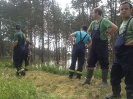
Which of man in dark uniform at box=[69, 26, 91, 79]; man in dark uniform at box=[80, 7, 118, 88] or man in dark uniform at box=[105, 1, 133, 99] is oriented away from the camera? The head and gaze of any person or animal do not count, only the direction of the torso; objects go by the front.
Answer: man in dark uniform at box=[69, 26, 91, 79]

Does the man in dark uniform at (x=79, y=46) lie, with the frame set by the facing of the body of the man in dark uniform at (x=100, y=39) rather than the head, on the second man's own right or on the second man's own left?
on the second man's own right

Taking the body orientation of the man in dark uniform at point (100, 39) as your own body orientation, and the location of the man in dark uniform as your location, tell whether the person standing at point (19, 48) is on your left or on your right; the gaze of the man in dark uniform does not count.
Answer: on your right

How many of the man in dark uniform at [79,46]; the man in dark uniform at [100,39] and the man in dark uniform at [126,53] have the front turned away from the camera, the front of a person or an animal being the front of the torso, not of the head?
1

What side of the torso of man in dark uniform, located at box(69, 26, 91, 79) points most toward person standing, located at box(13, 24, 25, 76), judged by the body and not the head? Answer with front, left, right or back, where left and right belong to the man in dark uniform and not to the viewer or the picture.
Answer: left

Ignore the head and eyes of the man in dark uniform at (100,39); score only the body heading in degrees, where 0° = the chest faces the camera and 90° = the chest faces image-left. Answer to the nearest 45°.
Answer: approximately 45°

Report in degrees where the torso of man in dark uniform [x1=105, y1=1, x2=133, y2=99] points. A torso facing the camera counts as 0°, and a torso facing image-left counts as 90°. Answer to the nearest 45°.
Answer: approximately 45°

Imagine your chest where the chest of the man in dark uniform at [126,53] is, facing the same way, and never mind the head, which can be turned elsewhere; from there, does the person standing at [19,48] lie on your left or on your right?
on your right

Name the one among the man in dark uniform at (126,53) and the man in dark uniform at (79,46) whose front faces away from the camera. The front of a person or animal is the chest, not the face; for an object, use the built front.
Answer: the man in dark uniform at (79,46)

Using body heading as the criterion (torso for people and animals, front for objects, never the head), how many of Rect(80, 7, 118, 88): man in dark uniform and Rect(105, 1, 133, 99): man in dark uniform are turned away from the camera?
0

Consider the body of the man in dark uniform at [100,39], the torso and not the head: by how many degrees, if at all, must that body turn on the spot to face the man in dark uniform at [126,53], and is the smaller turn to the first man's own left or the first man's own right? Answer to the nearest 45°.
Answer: approximately 45° to the first man's own left

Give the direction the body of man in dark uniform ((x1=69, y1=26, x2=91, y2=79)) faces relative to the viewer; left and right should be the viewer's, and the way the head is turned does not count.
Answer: facing away from the viewer
